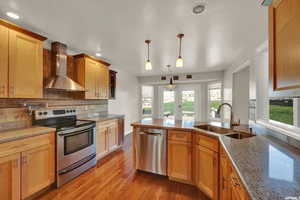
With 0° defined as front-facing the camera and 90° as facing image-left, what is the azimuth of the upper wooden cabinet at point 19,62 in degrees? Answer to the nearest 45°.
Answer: approximately 315°

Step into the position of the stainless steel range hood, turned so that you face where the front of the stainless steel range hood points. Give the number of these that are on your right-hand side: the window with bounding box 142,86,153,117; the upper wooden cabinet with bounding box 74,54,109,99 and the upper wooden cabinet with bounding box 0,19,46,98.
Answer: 1

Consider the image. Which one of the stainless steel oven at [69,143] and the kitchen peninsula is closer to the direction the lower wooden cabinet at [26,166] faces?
the kitchen peninsula

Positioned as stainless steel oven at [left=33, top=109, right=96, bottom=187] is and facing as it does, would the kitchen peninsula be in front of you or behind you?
in front

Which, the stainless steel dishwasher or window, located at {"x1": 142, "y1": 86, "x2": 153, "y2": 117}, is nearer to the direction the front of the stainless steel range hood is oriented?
the stainless steel dishwasher

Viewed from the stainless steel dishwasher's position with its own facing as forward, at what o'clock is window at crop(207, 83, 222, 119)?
The window is roughly at 6 o'clock from the stainless steel dishwasher.

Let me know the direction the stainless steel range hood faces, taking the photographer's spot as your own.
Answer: facing the viewer and to the right of the viewer

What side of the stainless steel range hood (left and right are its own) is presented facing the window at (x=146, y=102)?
left

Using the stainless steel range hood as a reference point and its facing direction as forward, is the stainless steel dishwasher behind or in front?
in front

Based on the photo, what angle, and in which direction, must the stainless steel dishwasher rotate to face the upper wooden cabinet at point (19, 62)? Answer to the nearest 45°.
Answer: approximately 45° to its right

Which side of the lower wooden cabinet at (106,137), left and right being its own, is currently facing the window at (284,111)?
front

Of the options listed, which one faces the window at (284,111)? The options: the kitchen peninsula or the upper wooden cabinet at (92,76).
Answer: the upper wooden cabinet

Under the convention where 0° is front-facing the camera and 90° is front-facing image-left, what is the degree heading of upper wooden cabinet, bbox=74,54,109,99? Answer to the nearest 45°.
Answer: approximately 315°
